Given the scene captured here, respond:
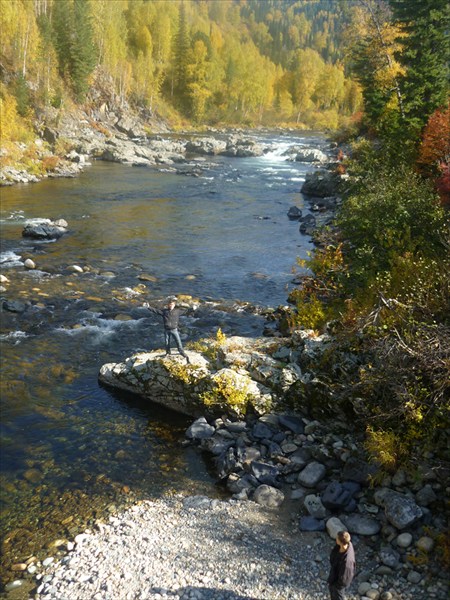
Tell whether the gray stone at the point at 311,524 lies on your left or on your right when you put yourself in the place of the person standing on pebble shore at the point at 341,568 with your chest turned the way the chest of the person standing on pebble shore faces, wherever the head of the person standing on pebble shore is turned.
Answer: on your right
